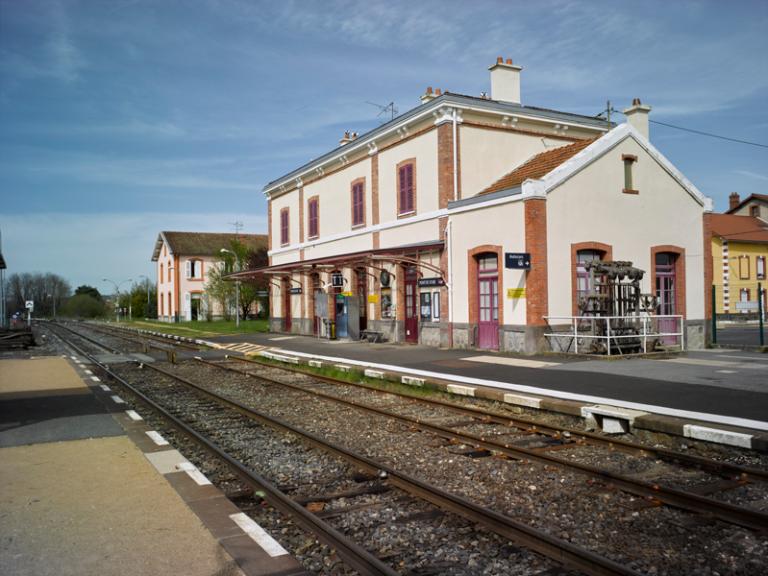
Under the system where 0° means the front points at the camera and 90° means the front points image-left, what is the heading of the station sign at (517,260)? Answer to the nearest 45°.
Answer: approximately 45°

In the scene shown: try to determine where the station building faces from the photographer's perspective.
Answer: facing the viewer and to the left of the viewer

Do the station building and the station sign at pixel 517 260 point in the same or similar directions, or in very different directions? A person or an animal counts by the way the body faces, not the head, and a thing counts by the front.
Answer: same or similar directions

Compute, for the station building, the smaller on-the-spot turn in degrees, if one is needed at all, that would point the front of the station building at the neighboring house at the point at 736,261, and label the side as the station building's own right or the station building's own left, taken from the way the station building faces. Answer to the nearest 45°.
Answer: approximately 180°

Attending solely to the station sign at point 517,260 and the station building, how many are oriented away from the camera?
0

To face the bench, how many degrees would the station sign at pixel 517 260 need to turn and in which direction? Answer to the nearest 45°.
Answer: approximately 90° to its right

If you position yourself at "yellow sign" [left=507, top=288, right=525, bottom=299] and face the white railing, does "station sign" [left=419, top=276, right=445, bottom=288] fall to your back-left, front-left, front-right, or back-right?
back-left

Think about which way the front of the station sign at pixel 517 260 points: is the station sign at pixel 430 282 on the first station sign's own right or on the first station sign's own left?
on the first station sign's own right

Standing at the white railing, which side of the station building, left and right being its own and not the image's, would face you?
left
